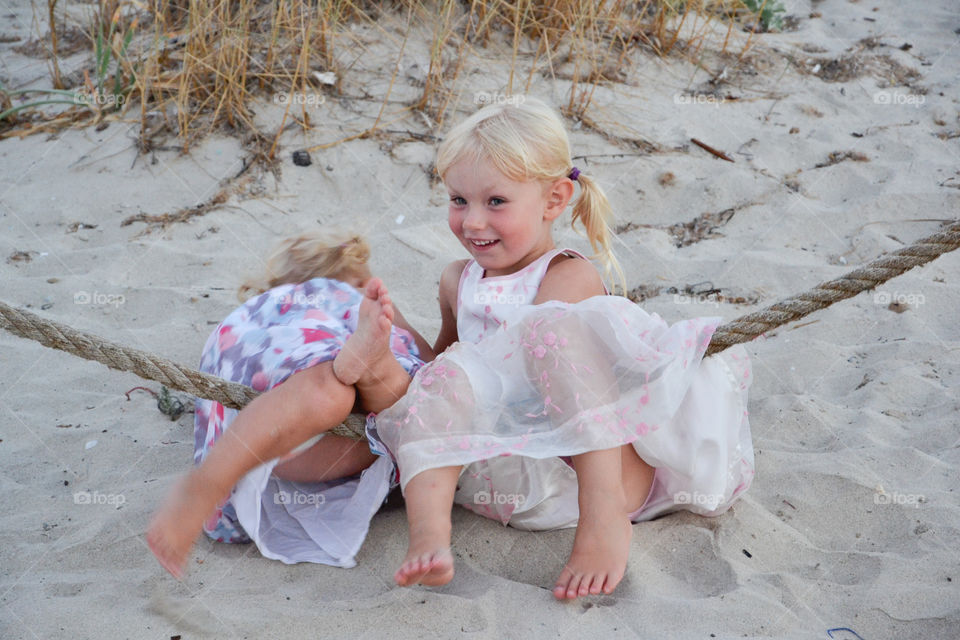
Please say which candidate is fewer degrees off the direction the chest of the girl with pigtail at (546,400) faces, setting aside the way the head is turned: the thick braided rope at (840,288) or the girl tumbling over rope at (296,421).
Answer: the girl tumbling over rope

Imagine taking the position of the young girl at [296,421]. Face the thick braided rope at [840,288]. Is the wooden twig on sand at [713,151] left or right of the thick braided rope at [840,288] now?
left

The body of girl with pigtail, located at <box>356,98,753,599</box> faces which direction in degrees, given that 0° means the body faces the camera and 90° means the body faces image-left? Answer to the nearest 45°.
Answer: approximately 45°

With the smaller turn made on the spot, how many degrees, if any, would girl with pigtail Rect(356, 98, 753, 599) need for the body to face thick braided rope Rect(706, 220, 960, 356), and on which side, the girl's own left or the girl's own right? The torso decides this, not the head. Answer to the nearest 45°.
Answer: approximately 135° to the girl's own left

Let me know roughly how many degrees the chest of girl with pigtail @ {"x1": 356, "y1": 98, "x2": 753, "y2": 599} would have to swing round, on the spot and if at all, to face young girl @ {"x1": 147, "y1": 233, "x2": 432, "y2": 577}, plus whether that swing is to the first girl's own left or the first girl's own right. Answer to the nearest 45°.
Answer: approximately 45° to the first girl's own right

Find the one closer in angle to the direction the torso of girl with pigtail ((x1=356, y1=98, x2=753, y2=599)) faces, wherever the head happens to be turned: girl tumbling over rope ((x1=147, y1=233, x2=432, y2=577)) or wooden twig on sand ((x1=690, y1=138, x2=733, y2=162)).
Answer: the girl tumbling over rope
